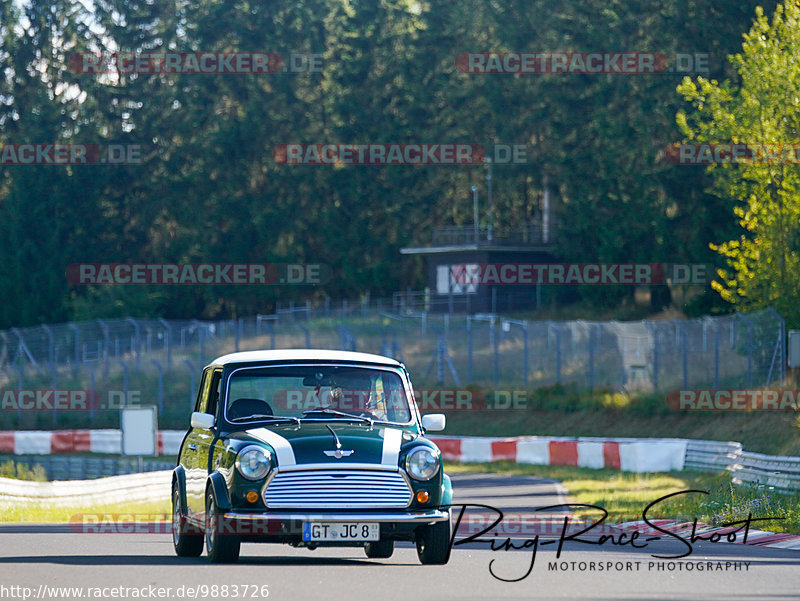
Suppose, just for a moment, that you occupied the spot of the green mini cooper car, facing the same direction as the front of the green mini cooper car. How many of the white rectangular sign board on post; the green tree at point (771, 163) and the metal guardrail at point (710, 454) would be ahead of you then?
0

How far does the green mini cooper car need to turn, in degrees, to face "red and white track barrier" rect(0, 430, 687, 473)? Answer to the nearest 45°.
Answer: approximately 180°

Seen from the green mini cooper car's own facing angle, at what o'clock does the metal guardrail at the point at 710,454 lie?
The metal guardrail is roughly at 7 o'clock from the green mini cooper car.

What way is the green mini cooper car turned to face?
toward the camera

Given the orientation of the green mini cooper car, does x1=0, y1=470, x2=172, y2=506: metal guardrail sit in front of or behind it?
behind

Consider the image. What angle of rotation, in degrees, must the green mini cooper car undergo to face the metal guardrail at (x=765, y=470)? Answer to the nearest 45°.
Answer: approximately 135° to its left

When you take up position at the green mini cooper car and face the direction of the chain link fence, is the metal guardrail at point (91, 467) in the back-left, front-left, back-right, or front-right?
front-left

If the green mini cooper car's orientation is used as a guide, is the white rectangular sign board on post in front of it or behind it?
behind

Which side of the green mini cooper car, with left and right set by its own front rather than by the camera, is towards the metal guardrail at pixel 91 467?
back

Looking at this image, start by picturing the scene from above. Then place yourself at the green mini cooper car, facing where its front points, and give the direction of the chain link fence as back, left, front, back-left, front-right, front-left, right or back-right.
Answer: back
